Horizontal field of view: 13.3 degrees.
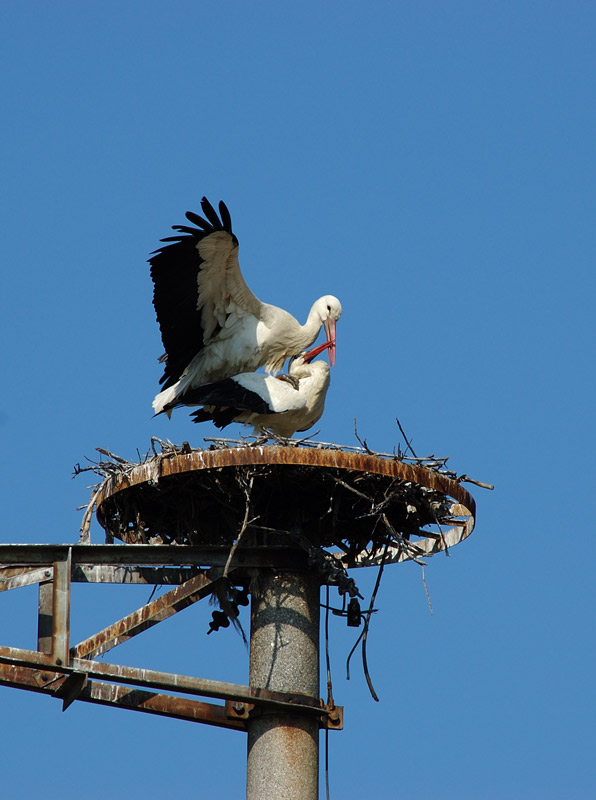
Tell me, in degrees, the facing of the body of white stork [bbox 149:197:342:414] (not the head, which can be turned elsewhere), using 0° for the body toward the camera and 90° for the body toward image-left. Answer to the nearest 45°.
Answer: approximately 270°
